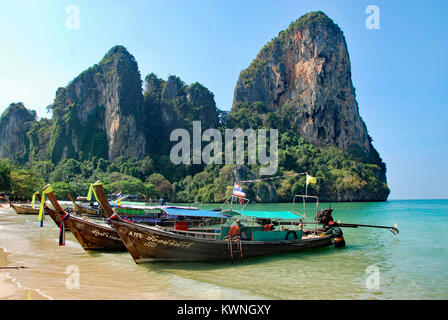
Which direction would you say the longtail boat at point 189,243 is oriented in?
to the viewer's left

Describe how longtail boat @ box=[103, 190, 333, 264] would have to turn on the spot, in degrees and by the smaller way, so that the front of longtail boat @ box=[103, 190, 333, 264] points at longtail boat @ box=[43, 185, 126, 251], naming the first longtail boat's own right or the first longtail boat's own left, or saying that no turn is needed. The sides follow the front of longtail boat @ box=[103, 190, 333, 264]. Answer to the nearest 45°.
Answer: approximately 45° to the first longtail boat's own right
